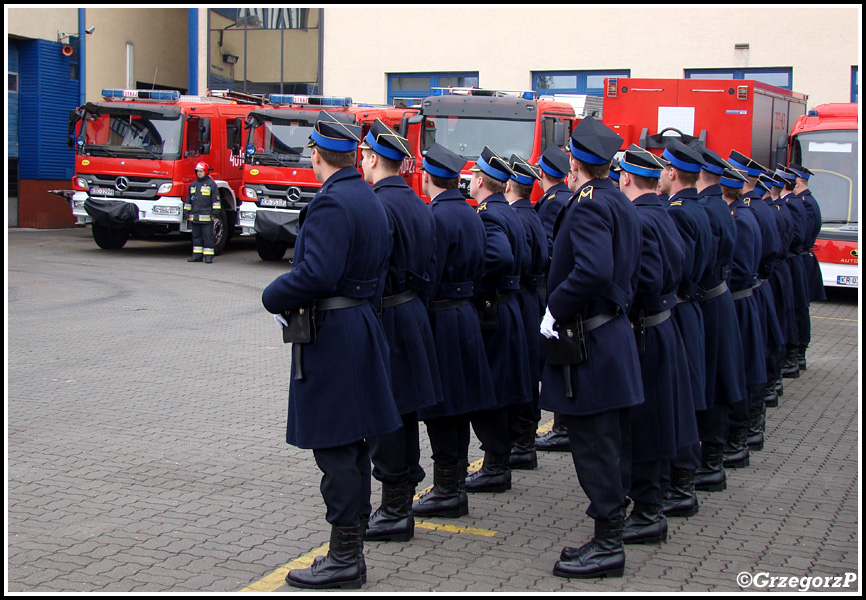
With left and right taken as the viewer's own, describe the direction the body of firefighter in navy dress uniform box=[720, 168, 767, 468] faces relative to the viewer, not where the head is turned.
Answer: facing away from the viewer and to the left of the viewer

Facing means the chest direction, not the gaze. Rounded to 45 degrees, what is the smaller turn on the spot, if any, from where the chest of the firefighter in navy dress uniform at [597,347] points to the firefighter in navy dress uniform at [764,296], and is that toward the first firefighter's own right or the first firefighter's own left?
approximately 45° to the first firefighter's own right

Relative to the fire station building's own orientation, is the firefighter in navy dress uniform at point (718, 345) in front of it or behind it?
in front

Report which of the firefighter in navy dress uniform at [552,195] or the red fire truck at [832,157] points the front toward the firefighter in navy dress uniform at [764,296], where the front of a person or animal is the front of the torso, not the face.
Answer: the red fire truck

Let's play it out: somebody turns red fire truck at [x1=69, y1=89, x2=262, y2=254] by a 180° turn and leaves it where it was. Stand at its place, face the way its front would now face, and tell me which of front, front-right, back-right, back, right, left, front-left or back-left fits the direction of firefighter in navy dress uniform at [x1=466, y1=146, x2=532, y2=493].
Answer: back-right

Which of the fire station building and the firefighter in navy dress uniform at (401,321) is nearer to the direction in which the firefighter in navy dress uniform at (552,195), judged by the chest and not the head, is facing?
the fire station building

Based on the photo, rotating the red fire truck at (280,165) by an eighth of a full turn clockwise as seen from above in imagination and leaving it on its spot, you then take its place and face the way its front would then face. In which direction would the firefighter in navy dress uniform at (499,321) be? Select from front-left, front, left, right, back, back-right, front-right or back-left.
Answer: left

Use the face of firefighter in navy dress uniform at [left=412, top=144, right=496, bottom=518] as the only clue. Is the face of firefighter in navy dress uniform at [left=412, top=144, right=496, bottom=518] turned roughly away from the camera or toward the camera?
away from the camera

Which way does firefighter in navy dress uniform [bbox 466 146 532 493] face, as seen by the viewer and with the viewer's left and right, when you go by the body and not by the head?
facing away from the viewer and to the left of the viewer

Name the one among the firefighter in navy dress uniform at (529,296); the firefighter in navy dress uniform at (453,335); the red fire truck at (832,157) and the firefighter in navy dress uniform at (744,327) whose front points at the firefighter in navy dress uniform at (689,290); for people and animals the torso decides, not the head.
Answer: the red fire truck

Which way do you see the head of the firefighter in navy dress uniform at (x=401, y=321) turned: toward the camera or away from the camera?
away from the camera

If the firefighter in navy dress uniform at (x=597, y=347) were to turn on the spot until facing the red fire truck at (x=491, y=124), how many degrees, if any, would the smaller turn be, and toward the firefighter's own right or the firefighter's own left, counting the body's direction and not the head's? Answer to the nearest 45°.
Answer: approximately 45° to the firefighter's own right

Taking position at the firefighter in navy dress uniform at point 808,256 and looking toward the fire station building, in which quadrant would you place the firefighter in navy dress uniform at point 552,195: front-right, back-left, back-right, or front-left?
back-left

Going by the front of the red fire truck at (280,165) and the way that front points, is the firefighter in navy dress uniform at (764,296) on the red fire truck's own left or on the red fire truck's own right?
on the red fire truck's own left
